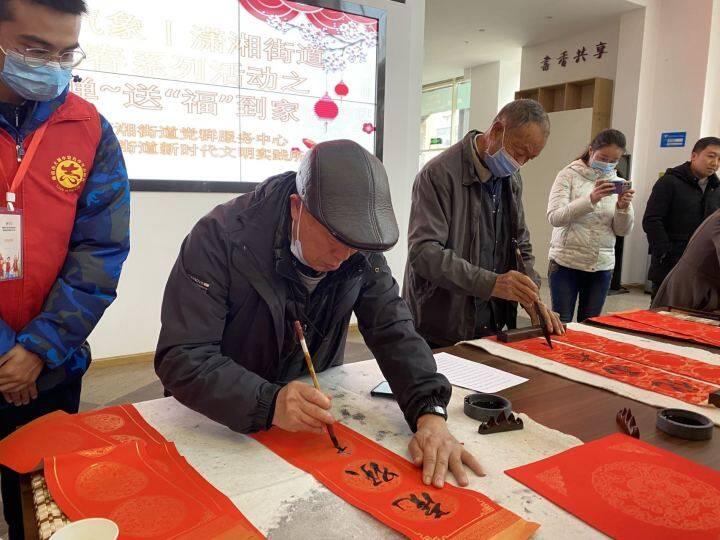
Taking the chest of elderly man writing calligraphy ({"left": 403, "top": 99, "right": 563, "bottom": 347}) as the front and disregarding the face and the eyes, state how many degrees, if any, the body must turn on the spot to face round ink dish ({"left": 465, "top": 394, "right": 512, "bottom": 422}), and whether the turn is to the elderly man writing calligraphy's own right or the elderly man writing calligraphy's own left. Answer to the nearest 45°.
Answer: approximately 45° to the elderly man writing calligraphy's own right

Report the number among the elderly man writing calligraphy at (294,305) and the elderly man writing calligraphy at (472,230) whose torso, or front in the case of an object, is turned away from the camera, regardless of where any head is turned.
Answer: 0

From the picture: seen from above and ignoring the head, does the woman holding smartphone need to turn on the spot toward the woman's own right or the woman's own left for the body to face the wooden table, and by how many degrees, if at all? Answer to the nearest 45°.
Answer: approximately 45° to the woman's own right

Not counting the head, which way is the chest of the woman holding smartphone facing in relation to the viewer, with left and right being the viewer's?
facing the viewer and to the right of the viewer

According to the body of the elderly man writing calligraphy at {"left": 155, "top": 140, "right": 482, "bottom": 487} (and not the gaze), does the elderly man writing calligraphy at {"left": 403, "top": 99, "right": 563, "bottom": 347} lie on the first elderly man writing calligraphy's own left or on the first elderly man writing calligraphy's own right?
on the first elderly man writing calligraphy's own left

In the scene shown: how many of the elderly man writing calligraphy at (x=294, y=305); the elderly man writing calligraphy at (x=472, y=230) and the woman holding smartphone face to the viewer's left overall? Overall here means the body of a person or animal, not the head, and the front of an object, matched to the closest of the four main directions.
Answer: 0

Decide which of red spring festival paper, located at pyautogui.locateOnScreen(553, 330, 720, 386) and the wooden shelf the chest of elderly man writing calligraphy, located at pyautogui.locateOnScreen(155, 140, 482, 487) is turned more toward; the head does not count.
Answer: the red spring festival paper

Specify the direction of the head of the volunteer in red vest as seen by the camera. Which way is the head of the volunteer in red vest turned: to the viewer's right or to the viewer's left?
to the viewer's right

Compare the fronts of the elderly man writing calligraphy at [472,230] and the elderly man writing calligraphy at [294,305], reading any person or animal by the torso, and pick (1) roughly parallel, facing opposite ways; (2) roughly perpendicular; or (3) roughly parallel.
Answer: roughly parallel

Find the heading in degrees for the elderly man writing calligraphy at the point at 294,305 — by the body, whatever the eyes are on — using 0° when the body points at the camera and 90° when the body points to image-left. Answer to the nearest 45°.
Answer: approximately 315°

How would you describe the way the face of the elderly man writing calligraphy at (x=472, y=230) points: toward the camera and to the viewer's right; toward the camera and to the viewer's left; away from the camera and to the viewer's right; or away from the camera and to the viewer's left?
toward the camera and to the viewer's right

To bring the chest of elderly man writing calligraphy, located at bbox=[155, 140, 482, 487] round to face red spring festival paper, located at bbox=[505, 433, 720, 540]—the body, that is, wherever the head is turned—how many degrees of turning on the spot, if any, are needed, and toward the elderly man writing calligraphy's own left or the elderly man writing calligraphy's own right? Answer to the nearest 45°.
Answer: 0° — they already face it

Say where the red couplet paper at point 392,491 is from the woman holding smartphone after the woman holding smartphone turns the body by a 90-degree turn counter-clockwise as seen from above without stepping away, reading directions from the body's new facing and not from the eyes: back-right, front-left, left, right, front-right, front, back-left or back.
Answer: back-right

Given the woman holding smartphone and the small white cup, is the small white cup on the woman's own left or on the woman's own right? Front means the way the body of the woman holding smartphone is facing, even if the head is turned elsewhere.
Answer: on the woman's own right
